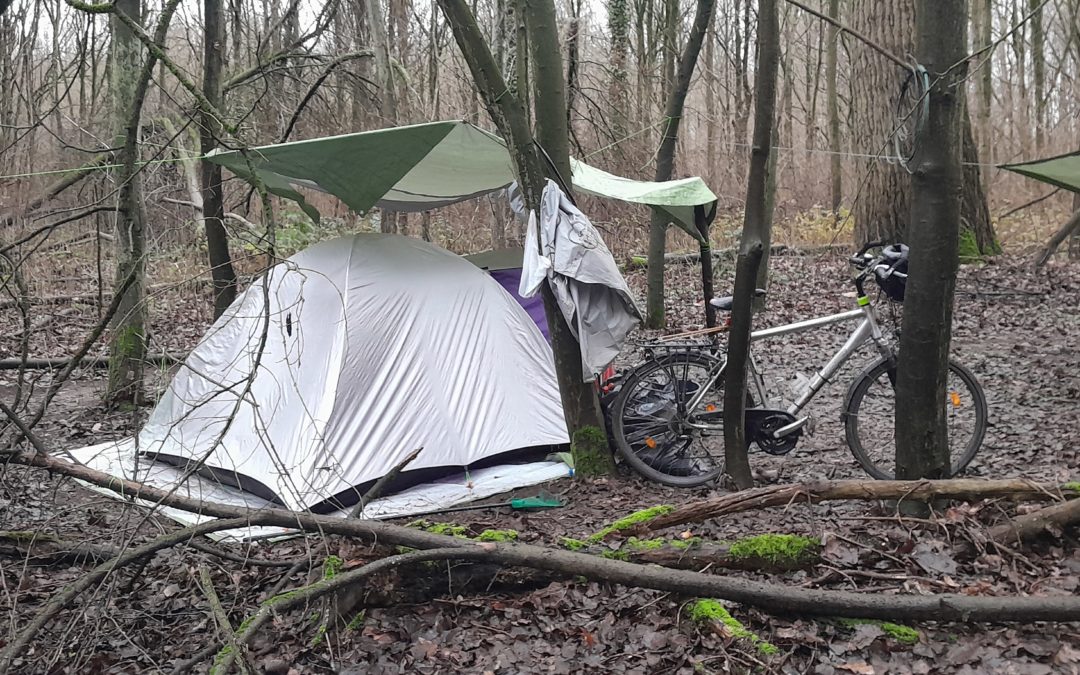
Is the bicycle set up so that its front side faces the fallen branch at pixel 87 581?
no

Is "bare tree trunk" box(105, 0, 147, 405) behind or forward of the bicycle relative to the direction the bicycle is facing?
behind

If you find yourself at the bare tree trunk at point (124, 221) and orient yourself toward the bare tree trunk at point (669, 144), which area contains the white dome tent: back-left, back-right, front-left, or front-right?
front-right

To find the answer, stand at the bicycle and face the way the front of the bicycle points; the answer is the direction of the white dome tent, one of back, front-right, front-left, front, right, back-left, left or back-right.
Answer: back

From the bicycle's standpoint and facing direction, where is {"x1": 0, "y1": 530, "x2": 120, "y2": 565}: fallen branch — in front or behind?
behind

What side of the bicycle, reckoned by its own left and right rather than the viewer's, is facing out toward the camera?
right

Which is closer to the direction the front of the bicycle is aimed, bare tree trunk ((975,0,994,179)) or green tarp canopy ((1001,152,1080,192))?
the green tarp canopy

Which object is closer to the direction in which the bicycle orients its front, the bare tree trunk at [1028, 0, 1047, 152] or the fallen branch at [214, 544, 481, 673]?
the bare tree trunk

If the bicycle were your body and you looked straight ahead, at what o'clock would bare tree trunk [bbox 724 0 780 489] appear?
The bare tree trunk is roughly at 3 o'clock from the bicycle.

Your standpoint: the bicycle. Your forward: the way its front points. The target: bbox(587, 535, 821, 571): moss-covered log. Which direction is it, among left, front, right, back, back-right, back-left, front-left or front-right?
right

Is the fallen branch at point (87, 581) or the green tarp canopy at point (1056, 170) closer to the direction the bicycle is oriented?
the green tarp canopy

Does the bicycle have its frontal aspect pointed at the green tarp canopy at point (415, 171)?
no

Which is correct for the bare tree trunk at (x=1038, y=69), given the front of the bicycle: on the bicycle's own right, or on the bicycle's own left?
on the bicycle's own left

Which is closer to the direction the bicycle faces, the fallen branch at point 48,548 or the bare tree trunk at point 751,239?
the bare tree trunk

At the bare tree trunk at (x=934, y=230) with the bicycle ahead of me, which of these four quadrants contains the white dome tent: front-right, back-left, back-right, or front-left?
front-left

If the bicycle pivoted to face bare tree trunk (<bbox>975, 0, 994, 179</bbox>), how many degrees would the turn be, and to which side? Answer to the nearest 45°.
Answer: approximately 90° to its left

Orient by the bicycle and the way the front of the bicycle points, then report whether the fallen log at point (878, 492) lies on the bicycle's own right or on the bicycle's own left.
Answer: on the bicycle's own right
